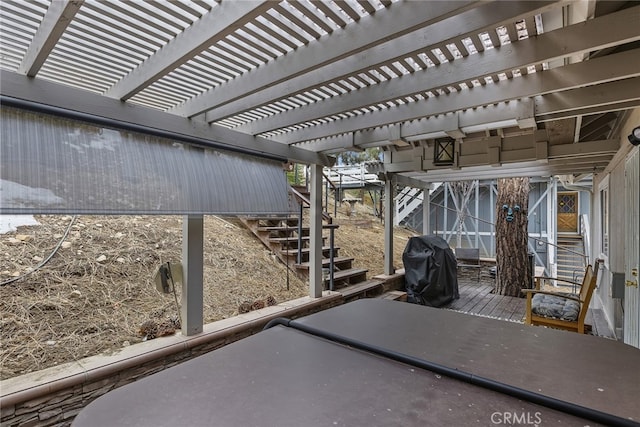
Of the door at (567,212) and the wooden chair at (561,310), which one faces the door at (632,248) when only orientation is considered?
the door at (567,212)

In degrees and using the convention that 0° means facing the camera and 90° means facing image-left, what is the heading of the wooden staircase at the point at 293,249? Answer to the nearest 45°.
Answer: approximately 315°

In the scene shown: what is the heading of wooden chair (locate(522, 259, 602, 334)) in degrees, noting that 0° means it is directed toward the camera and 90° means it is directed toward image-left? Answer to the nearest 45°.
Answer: approximately 90°

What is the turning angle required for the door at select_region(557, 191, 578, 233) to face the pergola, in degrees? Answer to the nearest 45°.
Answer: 0° — it already faces it

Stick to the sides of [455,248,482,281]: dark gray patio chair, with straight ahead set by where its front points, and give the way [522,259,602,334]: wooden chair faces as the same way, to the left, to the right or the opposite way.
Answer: to the right

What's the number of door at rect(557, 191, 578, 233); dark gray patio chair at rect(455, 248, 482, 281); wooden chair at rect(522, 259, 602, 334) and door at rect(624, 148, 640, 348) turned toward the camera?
2

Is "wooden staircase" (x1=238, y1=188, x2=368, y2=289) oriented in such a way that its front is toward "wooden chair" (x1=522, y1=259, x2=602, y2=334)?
yes
